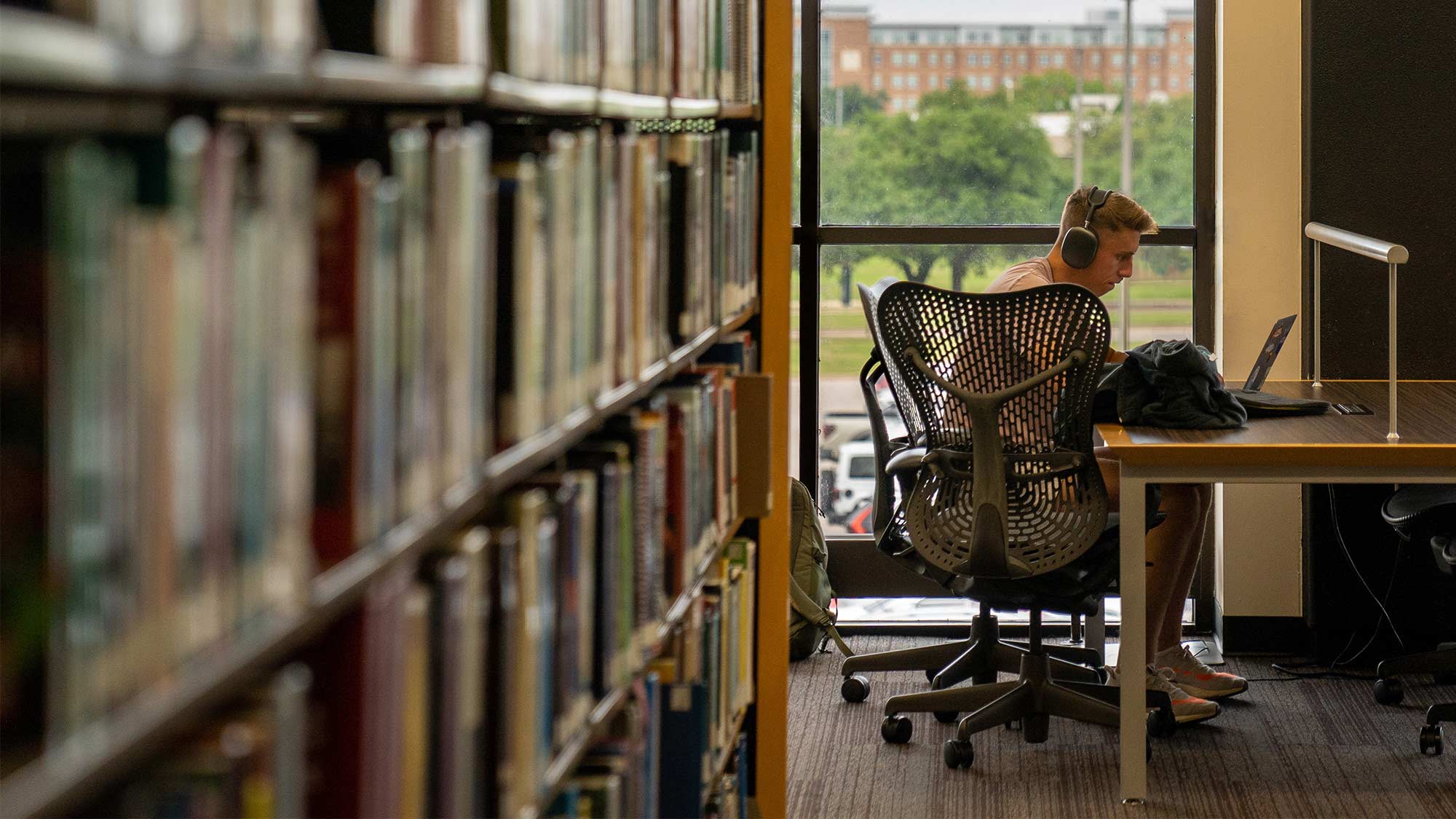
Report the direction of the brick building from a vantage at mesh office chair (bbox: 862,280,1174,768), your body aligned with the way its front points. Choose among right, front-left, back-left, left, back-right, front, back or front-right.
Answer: front-left

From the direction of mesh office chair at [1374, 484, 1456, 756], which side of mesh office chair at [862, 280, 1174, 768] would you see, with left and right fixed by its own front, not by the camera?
right

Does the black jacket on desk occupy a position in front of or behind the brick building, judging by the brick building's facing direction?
in front

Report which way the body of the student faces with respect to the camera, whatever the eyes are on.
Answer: to the viewer's right

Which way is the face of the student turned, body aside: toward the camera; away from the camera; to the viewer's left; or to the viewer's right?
to the viewer's right

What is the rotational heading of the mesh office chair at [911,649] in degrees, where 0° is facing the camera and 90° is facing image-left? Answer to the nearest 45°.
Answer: approximately 270°

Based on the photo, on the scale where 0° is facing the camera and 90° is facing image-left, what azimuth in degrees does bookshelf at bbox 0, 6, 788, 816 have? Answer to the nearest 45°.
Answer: approximately 315°

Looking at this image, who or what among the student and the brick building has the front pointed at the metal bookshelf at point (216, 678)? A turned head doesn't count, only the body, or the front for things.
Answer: the brick building

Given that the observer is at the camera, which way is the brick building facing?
facing the viewer
